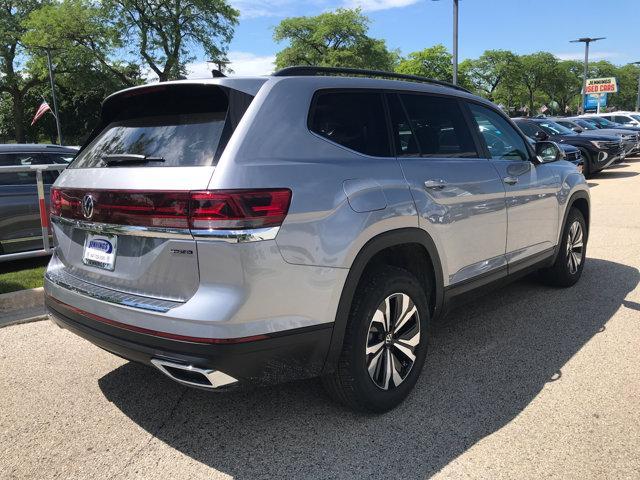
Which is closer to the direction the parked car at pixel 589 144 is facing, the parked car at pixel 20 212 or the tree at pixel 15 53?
the parked car

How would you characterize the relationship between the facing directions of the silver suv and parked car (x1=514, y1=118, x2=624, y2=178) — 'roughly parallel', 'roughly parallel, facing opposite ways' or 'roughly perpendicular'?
roughly perpendicular

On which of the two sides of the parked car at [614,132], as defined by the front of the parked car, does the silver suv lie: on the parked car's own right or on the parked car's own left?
on the parked car's own right

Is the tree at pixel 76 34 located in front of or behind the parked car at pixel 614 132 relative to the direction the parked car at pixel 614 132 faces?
behind

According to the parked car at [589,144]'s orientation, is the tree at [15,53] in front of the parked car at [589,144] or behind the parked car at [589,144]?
behind

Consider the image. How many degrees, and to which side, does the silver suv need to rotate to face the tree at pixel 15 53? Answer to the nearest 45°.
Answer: approximately 90° to its left

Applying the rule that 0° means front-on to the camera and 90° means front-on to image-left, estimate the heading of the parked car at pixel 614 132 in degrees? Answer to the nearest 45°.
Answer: approximately 315°

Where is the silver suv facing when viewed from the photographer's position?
facing away from the viewer and to the right of the viewer

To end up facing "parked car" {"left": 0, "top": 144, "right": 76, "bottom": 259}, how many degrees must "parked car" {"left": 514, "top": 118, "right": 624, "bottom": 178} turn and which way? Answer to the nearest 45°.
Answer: approximately 90° to its right

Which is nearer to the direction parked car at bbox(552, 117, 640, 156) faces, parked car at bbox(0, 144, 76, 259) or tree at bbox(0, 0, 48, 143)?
the parked car

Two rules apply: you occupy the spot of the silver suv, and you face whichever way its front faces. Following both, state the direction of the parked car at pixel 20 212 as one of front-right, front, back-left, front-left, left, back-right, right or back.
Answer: left
